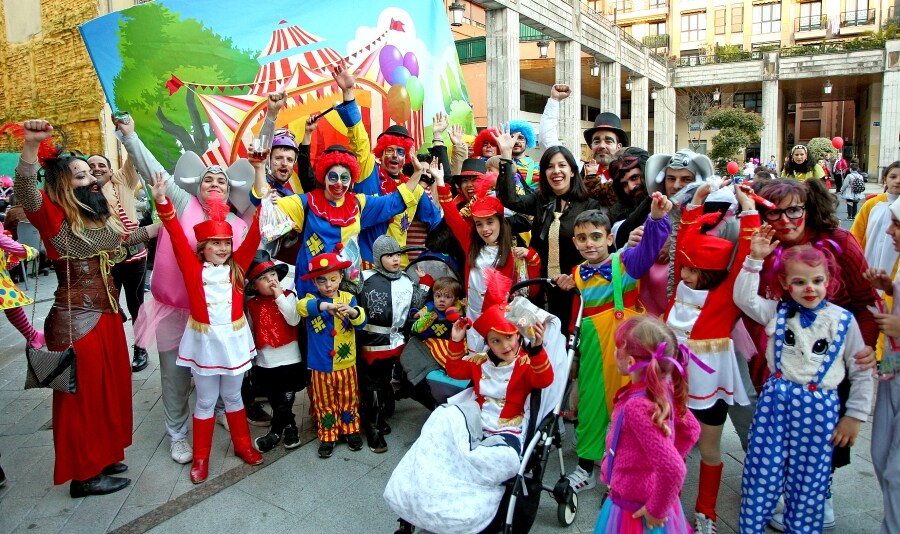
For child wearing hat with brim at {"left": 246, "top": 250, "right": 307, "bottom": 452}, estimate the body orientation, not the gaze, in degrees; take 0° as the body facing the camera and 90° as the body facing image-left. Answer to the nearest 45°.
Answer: approximately 0°

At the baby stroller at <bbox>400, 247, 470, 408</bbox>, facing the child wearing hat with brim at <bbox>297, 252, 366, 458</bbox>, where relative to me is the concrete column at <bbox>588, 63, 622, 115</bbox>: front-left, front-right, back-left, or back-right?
back-right

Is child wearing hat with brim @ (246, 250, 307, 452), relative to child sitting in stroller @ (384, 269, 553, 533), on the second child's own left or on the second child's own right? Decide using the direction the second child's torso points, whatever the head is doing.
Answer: on the second child's own right

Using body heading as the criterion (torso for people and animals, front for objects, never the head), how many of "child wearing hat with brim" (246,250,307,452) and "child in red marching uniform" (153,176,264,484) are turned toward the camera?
2

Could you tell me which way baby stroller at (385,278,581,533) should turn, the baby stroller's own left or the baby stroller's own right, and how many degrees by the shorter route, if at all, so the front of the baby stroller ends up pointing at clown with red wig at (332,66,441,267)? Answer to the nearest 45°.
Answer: approximately 135° to the baby stroller's own right

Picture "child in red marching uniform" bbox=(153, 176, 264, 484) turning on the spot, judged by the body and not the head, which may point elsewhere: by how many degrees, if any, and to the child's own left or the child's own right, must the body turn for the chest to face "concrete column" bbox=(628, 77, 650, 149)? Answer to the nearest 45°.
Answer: approximately 135° to the child's own left
